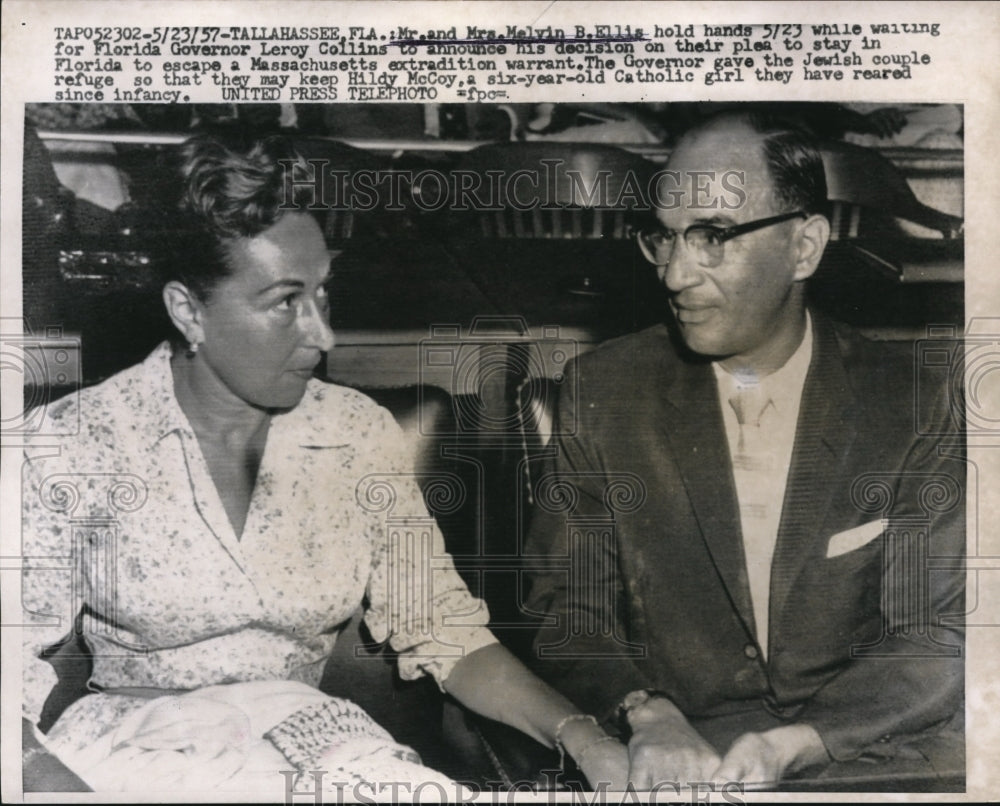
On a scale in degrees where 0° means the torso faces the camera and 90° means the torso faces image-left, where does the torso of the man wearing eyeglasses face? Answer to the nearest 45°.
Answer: approximately 0°

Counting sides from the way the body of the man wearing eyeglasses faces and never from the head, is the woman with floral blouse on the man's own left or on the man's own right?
on the man's own right
